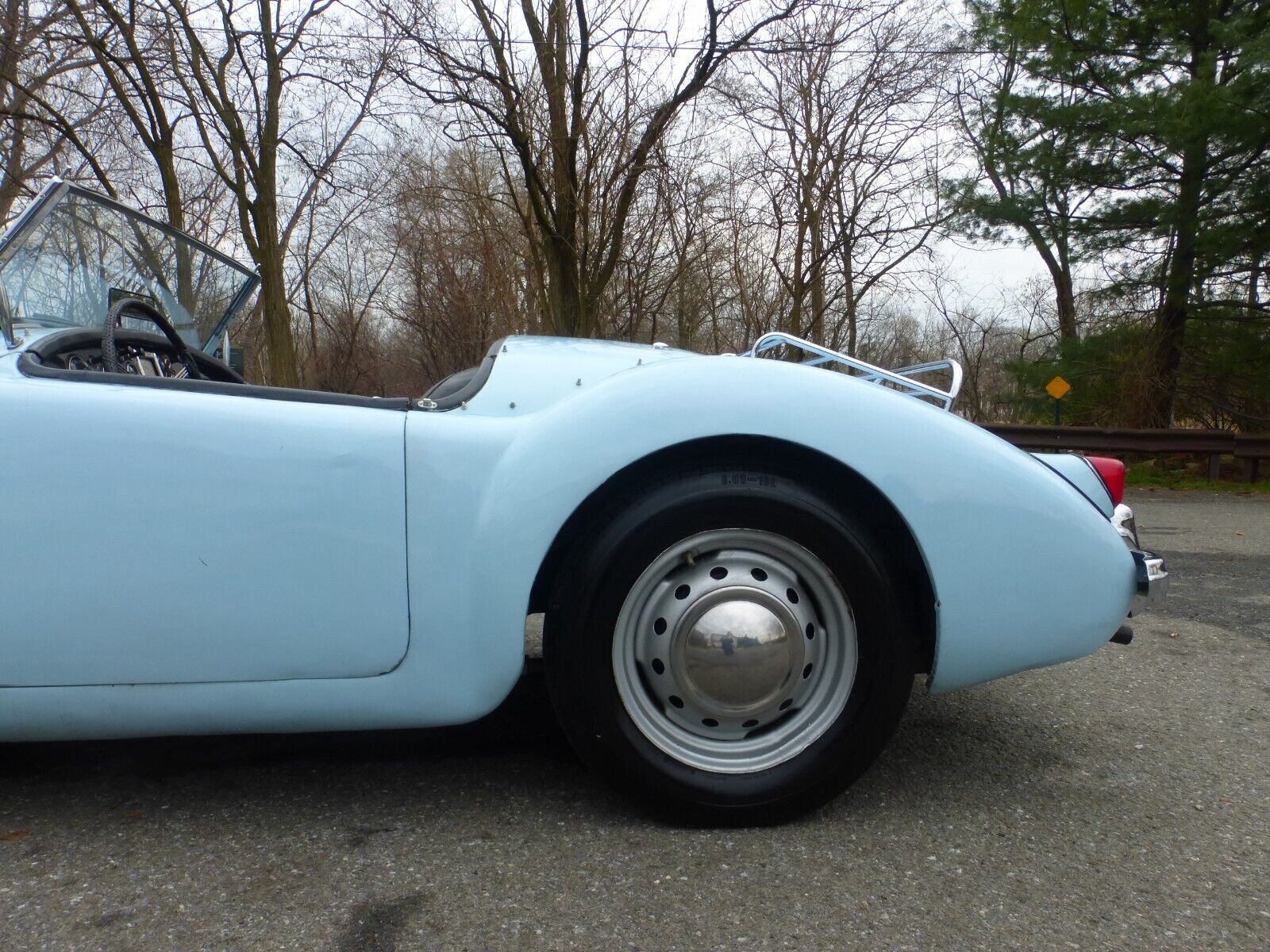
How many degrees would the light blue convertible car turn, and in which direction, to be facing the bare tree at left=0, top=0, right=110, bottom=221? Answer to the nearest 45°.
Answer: approximately 45° to its right

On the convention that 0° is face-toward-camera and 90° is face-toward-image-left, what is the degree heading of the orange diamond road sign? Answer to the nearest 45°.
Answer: approximately 0°

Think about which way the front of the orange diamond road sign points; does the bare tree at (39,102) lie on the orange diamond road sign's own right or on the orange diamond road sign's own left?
on the orange diamond road sign's own right

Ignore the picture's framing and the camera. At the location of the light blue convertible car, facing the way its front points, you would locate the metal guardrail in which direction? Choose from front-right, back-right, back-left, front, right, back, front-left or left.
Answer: back-right

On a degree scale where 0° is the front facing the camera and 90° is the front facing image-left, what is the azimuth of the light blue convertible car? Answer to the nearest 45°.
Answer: approximately 90°
